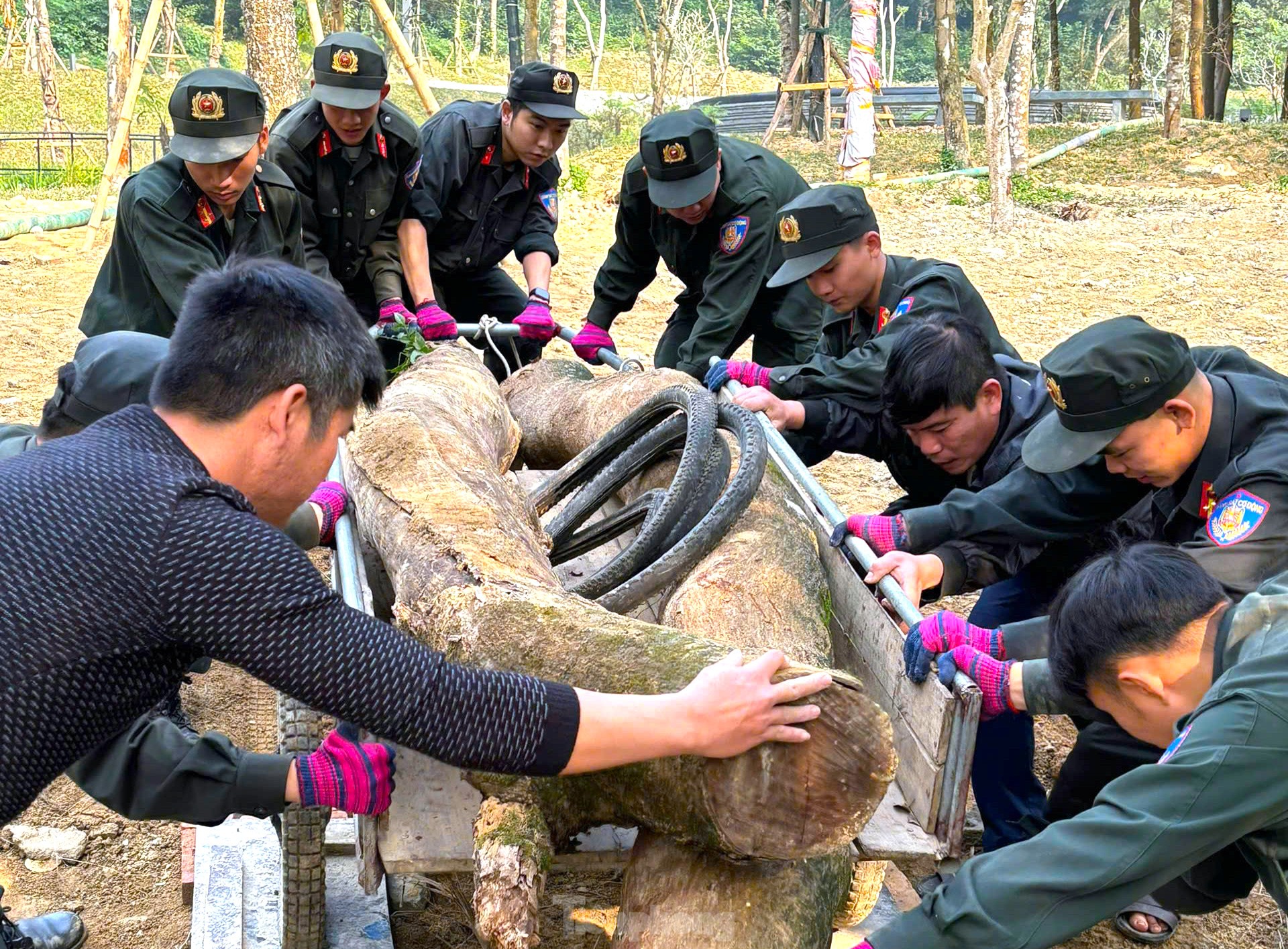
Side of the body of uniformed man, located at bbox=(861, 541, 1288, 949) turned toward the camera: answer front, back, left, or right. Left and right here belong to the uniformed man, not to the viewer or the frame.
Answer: left

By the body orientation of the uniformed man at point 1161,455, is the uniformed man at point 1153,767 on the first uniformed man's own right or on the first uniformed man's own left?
on the first uniformed man's own left

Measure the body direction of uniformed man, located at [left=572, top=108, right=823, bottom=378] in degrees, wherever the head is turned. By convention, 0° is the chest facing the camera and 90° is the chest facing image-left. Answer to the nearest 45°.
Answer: approximately 45°

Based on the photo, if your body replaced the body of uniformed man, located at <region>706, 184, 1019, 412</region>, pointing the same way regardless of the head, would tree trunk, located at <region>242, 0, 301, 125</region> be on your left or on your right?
on your right

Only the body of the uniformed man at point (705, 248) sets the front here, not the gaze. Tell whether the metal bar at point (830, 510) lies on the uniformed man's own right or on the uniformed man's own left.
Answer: on the uniformed man's own left

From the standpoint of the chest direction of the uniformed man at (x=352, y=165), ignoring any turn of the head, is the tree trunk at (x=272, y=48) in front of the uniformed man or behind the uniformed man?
behind

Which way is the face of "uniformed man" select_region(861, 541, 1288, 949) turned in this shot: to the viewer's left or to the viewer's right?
to the viewer's left

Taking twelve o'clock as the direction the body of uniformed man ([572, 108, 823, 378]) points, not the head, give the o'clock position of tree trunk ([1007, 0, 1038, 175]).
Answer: The tree trunk is roughly at 5 o'clock from the uniformed man.

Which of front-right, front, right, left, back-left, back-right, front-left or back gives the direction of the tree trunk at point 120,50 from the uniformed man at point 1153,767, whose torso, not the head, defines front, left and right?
front-right

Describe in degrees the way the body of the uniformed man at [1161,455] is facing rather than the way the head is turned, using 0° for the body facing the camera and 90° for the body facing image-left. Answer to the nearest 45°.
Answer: approximately 90°
